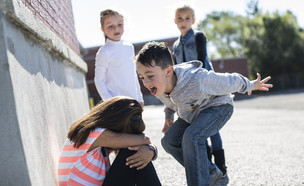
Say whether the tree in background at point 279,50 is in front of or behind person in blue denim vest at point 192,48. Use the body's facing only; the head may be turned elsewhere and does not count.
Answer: behind

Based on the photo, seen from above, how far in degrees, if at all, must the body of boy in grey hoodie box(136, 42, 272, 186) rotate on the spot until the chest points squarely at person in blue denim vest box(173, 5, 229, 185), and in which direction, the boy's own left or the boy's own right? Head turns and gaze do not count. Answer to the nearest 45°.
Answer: approximately 135° to the boy's own right

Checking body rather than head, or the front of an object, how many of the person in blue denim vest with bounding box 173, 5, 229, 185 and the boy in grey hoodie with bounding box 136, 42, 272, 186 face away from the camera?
0

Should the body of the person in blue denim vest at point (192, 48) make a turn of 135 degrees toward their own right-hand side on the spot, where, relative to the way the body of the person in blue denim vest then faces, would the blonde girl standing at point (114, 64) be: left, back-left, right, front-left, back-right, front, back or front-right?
left

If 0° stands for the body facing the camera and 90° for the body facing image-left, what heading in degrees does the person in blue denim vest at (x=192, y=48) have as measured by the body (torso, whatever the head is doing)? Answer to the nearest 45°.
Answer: approximately 45°

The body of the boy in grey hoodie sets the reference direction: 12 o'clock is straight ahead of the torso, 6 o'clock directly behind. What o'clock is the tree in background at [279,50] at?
The tree in background is roughly at 5 o'clock from the boy in grey hoodie.

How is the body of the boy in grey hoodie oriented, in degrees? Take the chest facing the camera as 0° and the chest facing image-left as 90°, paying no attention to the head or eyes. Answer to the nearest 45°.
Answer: approximately 45°

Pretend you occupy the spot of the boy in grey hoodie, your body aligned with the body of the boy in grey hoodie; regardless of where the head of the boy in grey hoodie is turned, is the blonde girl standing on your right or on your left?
on your right

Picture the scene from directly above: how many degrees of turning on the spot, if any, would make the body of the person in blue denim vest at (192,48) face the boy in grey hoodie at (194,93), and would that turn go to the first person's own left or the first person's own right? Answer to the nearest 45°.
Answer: approximately 45° to the first person's own left
